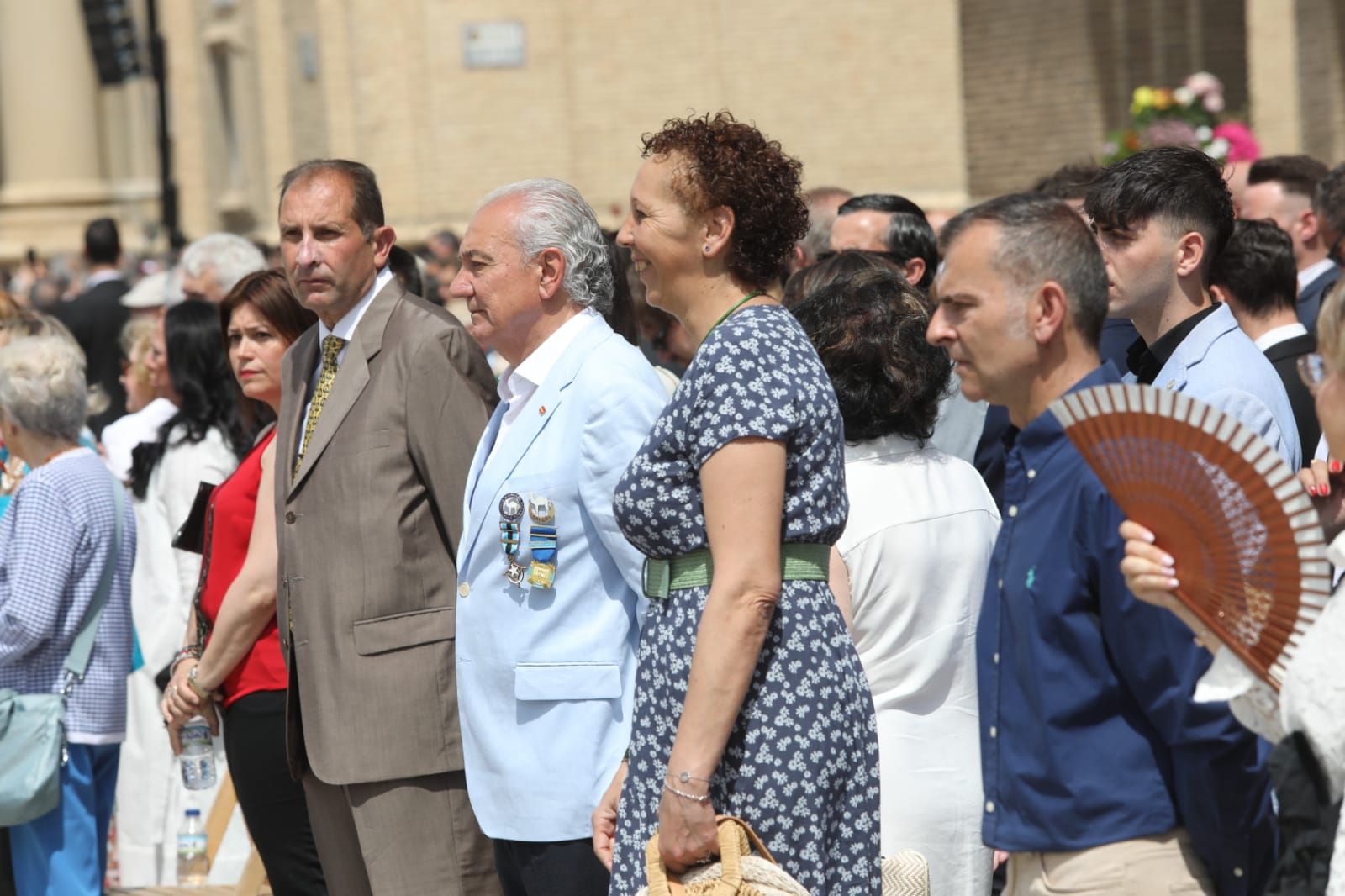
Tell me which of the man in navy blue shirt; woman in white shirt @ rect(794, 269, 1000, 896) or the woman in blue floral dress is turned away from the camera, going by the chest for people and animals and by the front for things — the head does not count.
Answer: the woman in white shirt

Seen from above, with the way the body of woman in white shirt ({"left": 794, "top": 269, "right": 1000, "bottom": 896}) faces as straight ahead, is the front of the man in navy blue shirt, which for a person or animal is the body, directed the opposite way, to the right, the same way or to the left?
to the left

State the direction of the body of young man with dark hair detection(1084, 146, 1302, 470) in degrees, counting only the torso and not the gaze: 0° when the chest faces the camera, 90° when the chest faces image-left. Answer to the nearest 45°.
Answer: approximately 90°

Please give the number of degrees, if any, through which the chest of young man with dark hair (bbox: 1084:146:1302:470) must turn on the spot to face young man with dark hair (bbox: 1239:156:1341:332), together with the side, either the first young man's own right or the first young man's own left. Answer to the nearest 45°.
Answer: approximately 90° to the first young man's own right

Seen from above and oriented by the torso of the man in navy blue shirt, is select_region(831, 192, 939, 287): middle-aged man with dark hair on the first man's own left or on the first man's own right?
on the first man's own right

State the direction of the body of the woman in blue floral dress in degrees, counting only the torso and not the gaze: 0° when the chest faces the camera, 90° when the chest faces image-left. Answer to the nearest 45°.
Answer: approximately 90°

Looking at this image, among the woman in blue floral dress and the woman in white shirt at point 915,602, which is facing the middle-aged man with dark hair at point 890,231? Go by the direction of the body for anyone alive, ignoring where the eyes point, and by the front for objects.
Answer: the woman in white shirt

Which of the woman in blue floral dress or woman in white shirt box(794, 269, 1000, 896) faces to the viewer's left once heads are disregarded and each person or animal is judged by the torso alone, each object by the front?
the woman in blue floral dress

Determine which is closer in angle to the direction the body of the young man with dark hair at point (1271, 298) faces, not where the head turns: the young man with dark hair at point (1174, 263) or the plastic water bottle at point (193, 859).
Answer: the plastic water bottle

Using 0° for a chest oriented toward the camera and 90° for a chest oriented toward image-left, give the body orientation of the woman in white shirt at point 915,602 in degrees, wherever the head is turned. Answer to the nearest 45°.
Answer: approximately 180°
